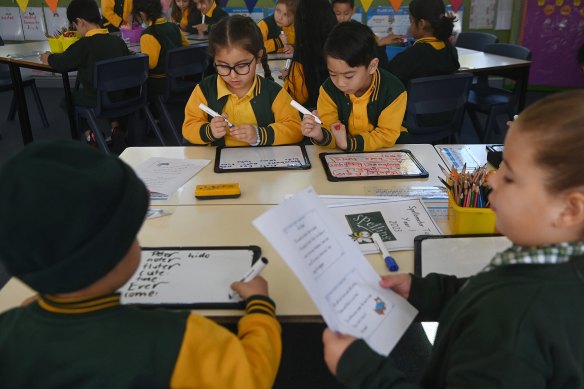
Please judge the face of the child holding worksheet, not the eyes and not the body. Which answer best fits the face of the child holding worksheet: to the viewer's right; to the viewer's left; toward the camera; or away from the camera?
to the viewer's left

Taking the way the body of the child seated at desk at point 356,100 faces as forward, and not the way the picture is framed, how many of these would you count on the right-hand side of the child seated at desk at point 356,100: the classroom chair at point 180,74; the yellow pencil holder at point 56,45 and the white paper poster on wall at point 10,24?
3

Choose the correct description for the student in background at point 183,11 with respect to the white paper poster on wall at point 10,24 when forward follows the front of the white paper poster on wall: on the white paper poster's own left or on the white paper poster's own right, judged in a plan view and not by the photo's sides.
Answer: on the white paper poster's own left

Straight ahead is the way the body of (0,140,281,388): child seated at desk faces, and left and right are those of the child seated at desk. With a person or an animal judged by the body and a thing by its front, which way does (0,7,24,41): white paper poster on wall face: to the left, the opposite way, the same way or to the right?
the opposite way

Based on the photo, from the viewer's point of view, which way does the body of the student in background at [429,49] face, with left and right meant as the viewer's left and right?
facing away from the viewer and to the left of the viewer

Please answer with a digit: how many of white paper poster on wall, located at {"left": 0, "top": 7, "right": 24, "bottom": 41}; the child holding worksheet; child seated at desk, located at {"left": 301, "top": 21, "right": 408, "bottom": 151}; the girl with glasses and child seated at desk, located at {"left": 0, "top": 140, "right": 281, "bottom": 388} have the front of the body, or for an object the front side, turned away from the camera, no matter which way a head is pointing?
1

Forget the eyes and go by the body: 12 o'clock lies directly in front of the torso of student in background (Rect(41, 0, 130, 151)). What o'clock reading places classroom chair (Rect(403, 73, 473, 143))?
The classroom chair is roughly at 6 o'clock from the student in background.

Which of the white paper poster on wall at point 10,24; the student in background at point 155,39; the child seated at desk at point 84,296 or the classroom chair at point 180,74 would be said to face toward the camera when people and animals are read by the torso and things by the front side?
the white paper poster on wall

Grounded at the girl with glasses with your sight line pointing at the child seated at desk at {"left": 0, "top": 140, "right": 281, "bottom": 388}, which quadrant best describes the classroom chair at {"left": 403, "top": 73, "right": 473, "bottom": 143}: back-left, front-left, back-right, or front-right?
back-left

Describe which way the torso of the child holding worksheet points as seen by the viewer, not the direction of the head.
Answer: to the viewer's left

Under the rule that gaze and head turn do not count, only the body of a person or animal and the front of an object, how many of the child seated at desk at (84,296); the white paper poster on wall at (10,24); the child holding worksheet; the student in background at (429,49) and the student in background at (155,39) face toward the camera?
1

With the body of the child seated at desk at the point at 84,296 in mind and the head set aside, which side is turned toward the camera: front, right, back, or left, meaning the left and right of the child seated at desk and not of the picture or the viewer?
back

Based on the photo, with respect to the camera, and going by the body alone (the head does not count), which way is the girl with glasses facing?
toward the camera

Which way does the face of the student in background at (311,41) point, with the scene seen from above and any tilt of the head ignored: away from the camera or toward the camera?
away from the camera

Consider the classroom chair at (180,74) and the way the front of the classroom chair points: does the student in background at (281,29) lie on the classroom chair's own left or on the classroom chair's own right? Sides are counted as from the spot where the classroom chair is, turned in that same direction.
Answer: on the classroom chair's own right

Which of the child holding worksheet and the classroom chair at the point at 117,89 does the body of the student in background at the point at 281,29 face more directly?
the child holding worksheet

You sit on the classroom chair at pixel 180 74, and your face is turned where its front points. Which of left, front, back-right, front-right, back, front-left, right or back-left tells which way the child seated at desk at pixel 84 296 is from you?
back-left

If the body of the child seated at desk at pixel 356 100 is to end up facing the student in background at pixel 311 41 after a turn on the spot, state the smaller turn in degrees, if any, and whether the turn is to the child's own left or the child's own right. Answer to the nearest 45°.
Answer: approximately 135° to the child's own right
